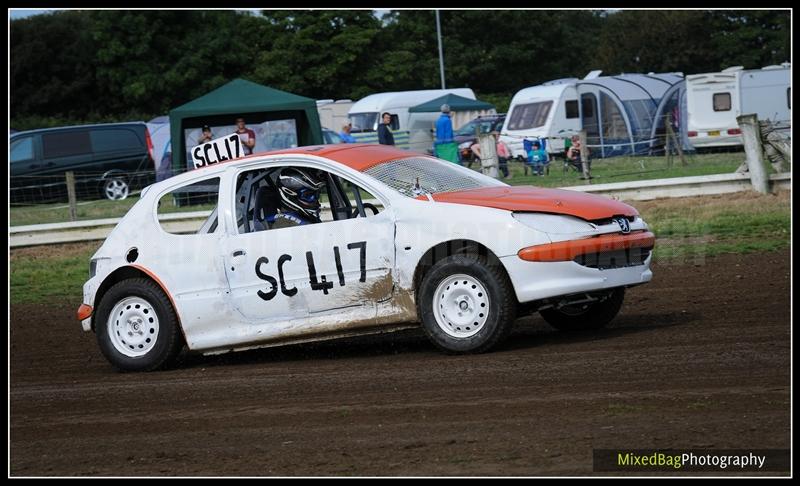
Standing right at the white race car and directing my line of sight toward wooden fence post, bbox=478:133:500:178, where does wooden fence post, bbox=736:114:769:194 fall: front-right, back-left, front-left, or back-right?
front-right

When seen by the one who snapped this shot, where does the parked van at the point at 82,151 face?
facing to the left of the viewer

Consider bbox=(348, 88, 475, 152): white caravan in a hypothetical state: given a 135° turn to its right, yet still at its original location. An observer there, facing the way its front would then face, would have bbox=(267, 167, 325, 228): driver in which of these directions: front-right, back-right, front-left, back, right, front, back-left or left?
back

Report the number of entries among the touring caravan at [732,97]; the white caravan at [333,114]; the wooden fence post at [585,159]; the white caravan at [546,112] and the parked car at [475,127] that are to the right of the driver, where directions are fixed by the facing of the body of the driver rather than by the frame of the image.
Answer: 0

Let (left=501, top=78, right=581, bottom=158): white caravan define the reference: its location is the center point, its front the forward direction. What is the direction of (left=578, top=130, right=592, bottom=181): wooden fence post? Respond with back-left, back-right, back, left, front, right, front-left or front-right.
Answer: front-left

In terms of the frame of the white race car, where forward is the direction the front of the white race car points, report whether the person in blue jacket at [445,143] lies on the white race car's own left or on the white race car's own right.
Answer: on the white race car's own left

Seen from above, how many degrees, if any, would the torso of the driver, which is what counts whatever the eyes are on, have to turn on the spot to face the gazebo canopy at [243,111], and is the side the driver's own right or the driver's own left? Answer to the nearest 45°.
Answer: approximately 135° to the driver's own left

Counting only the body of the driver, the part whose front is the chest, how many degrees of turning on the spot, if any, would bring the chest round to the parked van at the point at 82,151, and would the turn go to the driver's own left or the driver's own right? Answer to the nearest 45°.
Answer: approximately 135° to the driver's own left

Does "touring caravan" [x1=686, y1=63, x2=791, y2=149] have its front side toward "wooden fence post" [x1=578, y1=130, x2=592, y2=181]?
no

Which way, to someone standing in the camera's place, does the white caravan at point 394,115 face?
facing the viewer and to the left of the viewer

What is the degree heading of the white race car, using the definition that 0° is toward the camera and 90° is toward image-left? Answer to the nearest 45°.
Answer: approximately 315°

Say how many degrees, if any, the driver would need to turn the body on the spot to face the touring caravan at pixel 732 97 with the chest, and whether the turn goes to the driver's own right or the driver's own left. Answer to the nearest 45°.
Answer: approximately 90° to the driver's own left
